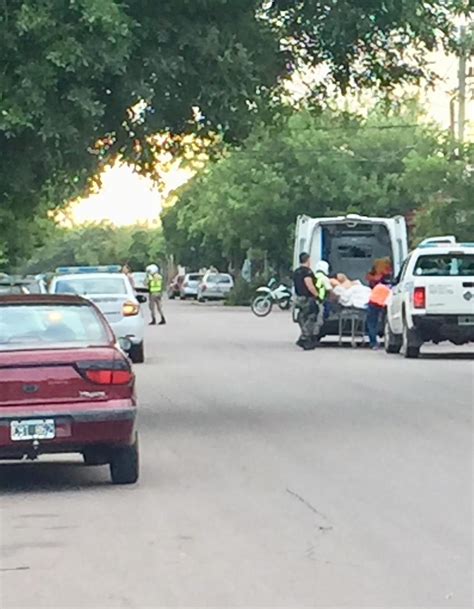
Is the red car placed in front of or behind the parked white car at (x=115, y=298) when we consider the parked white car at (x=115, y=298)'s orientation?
behind

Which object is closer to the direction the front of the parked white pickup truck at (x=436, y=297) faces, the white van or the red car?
the white van

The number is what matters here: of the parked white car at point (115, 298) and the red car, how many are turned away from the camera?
2

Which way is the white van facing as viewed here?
away from the camera

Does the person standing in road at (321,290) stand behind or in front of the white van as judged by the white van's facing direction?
behind

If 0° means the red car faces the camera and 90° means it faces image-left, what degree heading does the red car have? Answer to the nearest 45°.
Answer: approximately 180°

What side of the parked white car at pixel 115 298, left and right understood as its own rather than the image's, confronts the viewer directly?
back

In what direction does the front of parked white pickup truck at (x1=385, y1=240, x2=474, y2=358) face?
away from the camera
